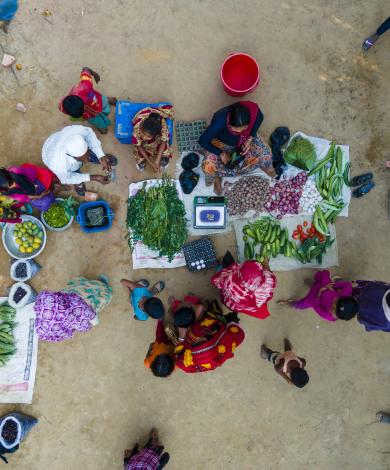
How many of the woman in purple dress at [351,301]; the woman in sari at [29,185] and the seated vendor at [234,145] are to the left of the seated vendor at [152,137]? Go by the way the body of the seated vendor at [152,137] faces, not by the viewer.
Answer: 2

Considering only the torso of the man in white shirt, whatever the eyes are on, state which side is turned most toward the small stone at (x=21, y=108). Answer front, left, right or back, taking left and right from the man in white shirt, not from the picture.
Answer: back

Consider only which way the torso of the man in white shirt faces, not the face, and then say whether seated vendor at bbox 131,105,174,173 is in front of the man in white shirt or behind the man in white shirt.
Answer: in front

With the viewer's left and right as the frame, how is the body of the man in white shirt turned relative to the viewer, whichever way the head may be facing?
facing the viewer and to the right of the viewer

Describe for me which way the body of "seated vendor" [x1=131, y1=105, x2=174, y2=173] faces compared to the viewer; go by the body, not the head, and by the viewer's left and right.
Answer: facing the viewer

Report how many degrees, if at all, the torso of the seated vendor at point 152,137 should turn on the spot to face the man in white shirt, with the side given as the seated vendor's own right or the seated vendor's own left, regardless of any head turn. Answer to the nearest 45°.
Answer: approximately 90° to the seated vendor's own right

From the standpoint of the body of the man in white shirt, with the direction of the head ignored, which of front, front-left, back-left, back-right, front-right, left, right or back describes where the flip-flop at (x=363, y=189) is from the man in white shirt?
front-left

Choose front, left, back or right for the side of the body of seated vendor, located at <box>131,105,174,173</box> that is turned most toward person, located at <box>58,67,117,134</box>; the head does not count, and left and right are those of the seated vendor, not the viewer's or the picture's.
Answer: right

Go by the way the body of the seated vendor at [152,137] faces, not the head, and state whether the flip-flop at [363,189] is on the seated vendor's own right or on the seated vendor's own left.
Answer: on the seated vendor's own left

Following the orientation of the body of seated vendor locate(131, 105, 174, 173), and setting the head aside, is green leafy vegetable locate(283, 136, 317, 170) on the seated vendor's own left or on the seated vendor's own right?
on the seated vendor's own left
